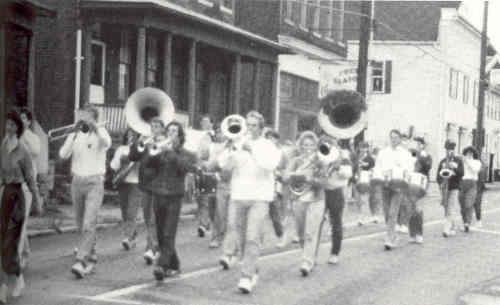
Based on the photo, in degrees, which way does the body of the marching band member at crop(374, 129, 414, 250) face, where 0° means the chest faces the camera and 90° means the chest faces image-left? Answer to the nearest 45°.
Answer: approximately 0°

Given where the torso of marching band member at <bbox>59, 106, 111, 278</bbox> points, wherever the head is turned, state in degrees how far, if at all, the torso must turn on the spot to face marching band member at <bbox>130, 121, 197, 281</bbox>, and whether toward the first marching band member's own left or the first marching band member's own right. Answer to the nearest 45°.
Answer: approximately 45° to the first marching band member's own left

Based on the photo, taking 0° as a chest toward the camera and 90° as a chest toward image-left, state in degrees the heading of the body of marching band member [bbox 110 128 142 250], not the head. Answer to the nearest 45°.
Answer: approximately 45°

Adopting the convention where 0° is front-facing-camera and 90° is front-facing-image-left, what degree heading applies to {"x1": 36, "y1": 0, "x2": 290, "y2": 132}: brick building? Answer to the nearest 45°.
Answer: approximately 315°

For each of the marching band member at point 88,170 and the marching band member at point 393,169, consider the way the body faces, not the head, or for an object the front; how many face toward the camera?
2

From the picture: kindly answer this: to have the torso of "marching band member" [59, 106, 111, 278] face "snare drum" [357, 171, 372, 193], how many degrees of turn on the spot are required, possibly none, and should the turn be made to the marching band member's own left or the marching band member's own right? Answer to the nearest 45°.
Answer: approximately 135° to the marching band member's own left

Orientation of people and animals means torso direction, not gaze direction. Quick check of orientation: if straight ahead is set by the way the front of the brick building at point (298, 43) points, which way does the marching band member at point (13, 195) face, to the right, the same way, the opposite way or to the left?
to the right

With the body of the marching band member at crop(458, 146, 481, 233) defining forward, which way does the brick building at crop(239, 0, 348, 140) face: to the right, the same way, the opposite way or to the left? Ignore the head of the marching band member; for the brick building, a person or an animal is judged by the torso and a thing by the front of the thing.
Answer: to the left

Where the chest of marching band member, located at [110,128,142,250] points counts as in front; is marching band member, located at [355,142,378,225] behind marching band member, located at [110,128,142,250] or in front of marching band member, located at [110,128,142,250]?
behind

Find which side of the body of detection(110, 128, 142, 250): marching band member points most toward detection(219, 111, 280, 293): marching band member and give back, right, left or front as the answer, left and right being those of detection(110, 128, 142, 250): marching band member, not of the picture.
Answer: left
